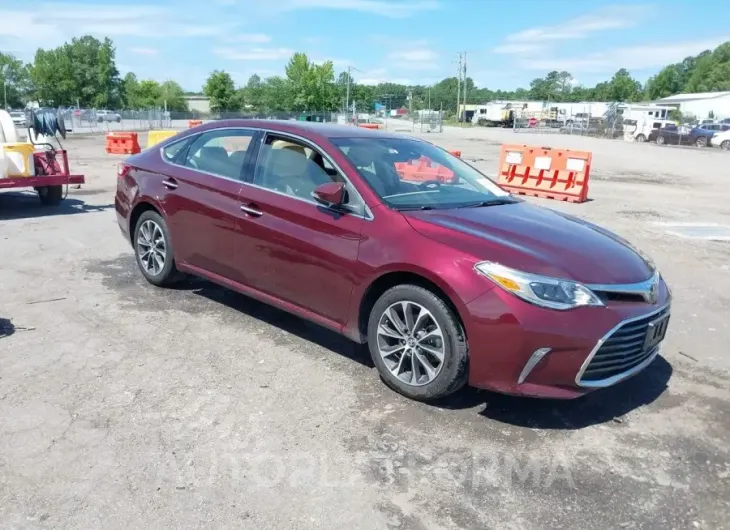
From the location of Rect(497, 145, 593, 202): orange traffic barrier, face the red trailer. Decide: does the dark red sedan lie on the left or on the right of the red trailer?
left

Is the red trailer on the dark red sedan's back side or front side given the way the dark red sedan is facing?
on the back side

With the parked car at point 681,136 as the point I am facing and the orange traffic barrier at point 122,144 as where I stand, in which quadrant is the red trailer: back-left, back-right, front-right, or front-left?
back-right

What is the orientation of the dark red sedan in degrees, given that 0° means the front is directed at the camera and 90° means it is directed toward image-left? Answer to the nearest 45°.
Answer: approximately 315°

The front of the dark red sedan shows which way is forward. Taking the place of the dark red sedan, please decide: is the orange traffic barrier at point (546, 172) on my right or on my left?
on my left

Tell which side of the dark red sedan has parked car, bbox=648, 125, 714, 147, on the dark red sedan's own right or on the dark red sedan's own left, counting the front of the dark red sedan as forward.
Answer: on the dark red sedan's own left
